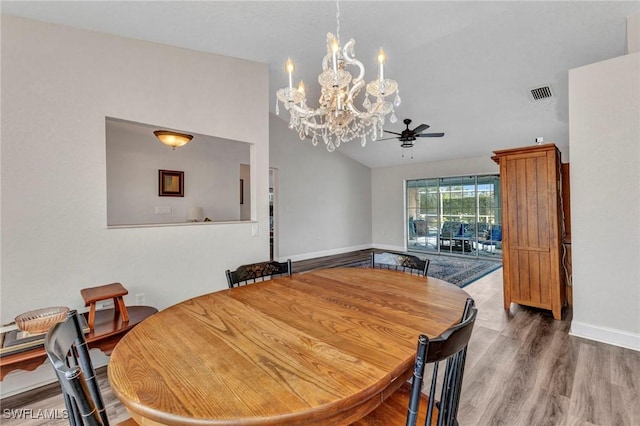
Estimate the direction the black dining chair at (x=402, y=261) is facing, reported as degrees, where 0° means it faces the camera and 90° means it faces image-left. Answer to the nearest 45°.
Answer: approximately 45°

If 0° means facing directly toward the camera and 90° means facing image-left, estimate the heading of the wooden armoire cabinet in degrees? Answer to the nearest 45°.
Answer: approximately 90°

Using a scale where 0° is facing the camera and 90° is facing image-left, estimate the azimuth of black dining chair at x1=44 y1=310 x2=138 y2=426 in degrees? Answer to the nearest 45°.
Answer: approximately 270°

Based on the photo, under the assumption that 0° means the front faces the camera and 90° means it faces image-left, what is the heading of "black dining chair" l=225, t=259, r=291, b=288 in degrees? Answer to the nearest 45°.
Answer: approximately 315°

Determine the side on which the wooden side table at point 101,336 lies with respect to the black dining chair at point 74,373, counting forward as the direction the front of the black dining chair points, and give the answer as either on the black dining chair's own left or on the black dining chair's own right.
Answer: on the black dining chair's own left

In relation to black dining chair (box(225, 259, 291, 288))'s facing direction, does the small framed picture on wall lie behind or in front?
behind

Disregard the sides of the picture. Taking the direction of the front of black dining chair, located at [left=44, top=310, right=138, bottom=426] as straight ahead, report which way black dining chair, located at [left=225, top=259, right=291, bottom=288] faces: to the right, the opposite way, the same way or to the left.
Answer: to the right

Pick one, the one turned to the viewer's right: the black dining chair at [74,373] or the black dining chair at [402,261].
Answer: the black dining chair at [74,373]

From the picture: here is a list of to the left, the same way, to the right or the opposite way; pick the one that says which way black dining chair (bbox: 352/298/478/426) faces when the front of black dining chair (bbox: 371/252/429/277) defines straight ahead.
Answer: to the right
